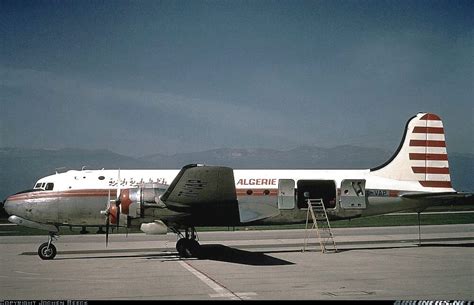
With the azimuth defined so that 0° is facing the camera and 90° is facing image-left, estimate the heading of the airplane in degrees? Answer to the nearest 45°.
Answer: approximately 90°
